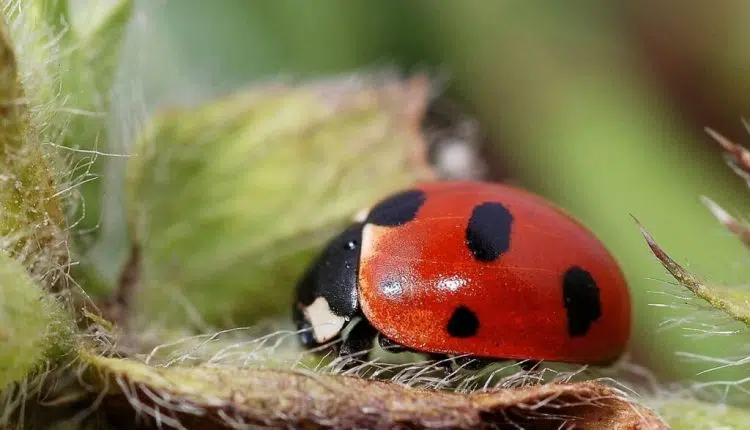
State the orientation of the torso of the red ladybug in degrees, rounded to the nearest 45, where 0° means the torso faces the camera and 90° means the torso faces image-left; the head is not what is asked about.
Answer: approximately 90°

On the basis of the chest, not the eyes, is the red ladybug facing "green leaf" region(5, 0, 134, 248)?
yes

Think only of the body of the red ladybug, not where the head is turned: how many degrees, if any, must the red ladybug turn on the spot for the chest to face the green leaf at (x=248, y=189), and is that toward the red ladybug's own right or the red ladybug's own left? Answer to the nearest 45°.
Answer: approximately 45° to the red ladybug's own right

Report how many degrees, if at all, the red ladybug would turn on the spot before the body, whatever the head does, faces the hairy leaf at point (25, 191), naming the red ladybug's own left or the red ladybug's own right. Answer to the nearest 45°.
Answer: approximately 45° to the red ladybug's own left
